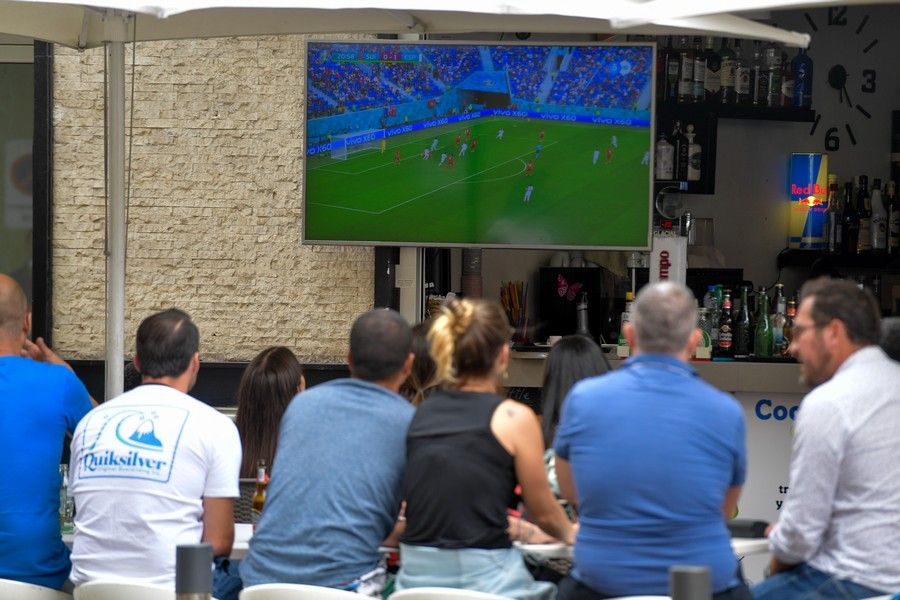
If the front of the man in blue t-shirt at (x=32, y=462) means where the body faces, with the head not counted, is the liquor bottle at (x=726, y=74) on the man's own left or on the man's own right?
on the man's own right

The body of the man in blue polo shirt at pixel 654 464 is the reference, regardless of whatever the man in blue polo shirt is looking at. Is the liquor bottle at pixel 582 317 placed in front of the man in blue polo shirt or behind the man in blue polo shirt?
in front

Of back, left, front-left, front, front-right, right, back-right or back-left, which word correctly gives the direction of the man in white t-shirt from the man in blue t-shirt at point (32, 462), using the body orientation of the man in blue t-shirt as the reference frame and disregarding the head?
back-right

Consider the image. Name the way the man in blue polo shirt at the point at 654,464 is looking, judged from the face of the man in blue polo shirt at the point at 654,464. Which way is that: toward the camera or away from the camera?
away from the camera

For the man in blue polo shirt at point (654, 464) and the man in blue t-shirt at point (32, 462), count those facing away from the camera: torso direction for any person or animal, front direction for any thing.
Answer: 2

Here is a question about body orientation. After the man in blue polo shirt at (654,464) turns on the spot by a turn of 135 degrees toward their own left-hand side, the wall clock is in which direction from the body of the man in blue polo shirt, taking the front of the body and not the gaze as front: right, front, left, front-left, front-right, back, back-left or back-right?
back-right

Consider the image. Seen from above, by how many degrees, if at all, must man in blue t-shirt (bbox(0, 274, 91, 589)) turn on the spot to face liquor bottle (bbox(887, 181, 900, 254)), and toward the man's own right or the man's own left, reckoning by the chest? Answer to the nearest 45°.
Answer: approximately 45° to the man's own right

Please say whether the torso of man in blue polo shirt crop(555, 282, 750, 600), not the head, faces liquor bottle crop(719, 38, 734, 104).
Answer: yes

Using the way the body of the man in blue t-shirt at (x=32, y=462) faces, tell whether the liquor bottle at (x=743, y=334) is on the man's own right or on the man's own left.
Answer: on the man's own right

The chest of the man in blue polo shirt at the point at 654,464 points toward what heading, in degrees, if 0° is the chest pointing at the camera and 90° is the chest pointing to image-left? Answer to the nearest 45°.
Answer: approximately 180°

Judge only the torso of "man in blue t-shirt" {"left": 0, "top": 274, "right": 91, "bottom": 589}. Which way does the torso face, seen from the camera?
away from the camera

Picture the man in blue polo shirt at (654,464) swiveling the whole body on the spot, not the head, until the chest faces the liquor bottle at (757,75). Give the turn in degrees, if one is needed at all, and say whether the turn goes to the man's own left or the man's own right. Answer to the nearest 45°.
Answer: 0° — they already face it
